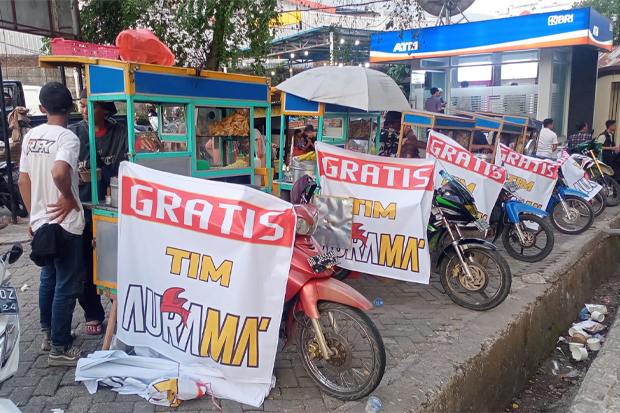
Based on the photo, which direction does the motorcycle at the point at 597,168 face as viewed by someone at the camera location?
facing the viewer and to the right of the viewer

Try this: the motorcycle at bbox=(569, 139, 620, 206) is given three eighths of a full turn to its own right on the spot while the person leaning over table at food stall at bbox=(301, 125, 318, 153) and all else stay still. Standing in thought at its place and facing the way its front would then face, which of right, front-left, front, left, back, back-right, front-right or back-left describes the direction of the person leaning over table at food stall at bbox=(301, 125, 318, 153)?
front-left

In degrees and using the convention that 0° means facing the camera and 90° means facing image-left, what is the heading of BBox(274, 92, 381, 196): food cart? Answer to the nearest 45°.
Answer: approximately 315°

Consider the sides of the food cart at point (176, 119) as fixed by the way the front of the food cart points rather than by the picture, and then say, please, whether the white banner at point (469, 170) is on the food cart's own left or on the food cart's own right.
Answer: on the food cart's own left

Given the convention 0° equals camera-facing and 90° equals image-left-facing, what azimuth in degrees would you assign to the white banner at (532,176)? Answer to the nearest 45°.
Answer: approximately 0°

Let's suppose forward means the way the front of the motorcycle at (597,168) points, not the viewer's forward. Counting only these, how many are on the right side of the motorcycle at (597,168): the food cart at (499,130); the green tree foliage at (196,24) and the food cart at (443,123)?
3

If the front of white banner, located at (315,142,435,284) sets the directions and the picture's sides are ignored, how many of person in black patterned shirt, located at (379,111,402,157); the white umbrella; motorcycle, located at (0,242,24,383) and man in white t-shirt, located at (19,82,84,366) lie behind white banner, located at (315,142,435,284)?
2

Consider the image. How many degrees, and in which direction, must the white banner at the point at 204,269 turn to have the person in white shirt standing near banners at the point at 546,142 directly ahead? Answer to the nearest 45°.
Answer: approximately 135° to its left

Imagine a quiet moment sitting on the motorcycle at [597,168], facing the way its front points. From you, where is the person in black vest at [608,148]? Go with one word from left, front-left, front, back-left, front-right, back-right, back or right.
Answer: back-left

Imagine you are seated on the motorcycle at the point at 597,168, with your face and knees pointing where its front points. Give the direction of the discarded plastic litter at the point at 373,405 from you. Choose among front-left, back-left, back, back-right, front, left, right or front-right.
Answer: front-right

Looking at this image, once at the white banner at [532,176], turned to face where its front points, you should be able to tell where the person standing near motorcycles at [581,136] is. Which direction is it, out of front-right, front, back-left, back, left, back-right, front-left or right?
back

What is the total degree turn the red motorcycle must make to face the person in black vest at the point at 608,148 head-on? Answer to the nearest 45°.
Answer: approximately 90° to its left
